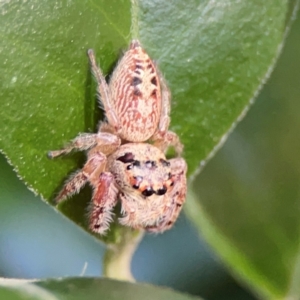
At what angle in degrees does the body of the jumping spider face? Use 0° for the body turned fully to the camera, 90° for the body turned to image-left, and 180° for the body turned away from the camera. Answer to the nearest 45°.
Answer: approximately 0°
